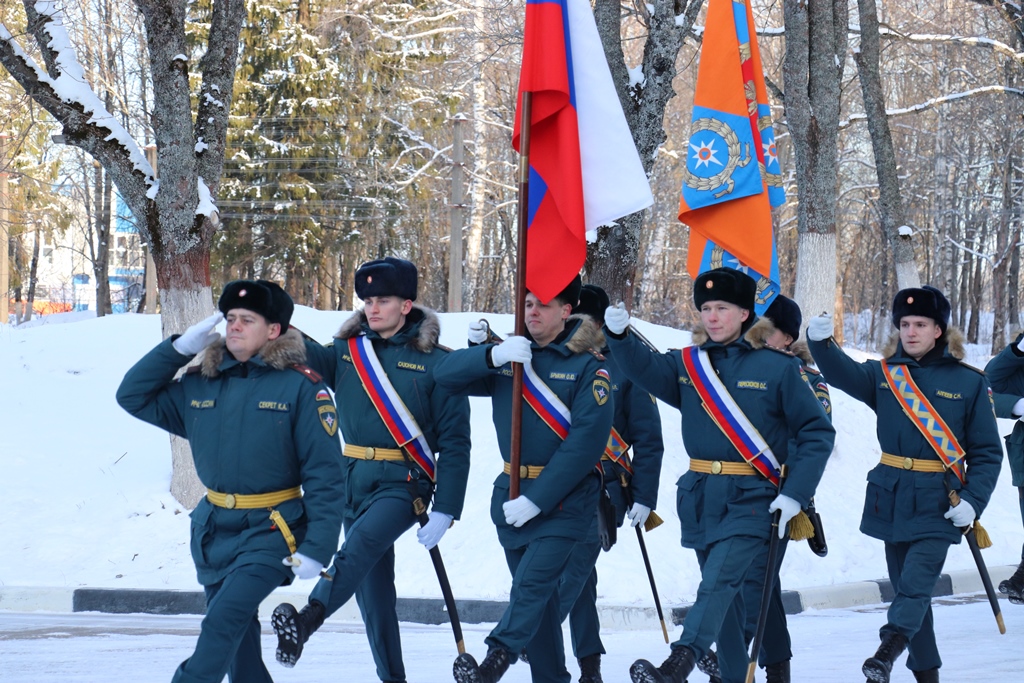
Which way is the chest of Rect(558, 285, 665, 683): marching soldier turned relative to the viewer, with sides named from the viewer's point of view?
facing the viewer and to the left of the viewer

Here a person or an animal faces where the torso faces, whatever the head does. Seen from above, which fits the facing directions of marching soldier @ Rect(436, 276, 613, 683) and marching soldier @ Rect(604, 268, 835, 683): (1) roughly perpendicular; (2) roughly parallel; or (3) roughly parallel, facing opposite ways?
roughly parallel

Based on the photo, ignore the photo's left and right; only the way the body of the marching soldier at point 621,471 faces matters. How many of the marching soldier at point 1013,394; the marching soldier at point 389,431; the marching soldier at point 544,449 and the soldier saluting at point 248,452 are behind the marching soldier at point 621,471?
1

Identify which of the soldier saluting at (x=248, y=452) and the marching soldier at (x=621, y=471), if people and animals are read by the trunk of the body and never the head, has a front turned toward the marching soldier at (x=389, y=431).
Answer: the marching soldier at (x=621, y=471)

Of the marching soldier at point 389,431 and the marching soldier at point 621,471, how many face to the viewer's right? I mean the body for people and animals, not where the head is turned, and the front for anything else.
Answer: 0

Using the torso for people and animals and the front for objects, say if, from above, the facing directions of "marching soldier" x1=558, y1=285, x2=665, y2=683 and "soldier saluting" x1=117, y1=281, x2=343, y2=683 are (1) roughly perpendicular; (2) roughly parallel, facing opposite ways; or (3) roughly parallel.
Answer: roughly parallel

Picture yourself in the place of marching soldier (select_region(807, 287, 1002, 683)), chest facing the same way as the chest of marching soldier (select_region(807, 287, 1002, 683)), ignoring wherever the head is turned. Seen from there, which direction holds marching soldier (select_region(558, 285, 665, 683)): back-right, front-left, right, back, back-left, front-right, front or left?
front-right

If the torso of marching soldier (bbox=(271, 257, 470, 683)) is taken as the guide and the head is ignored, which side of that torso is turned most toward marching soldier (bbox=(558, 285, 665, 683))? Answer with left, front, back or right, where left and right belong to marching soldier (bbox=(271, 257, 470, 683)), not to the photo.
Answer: back

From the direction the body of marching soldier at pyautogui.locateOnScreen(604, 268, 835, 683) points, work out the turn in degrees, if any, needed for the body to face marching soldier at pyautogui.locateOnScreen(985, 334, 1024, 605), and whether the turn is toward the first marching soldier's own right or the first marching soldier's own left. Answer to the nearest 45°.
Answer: approximately 180°

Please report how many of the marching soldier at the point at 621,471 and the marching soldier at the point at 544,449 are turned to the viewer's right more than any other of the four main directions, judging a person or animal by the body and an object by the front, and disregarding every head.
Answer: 0

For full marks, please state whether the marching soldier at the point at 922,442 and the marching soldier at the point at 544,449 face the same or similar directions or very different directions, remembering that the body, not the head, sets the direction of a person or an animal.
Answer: same or similar directions

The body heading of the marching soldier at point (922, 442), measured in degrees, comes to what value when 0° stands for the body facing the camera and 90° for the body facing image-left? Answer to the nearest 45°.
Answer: approximately 45°

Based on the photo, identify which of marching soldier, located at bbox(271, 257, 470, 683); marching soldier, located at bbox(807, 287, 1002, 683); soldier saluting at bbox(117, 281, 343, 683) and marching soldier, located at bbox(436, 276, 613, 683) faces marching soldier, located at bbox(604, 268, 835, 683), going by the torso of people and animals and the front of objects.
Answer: marching soldier, located at bbox(807, 287, 1002, 683)

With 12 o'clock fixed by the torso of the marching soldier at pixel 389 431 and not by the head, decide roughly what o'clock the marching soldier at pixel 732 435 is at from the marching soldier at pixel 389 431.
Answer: the marching soldier at pixel 732 435 is roughly at 8 o'clock from the marching soldier at pixel 389 431.

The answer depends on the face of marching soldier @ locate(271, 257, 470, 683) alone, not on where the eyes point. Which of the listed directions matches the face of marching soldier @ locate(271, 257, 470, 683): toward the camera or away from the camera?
toward the camera

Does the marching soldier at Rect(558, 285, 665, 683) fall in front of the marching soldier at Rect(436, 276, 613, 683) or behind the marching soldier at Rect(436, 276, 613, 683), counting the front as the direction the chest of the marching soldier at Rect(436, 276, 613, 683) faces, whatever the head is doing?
behind

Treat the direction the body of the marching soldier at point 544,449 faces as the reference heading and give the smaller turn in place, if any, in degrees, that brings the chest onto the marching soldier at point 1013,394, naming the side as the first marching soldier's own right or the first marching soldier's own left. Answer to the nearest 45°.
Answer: approximately 180°

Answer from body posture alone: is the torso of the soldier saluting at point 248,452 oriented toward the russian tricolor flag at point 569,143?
no
